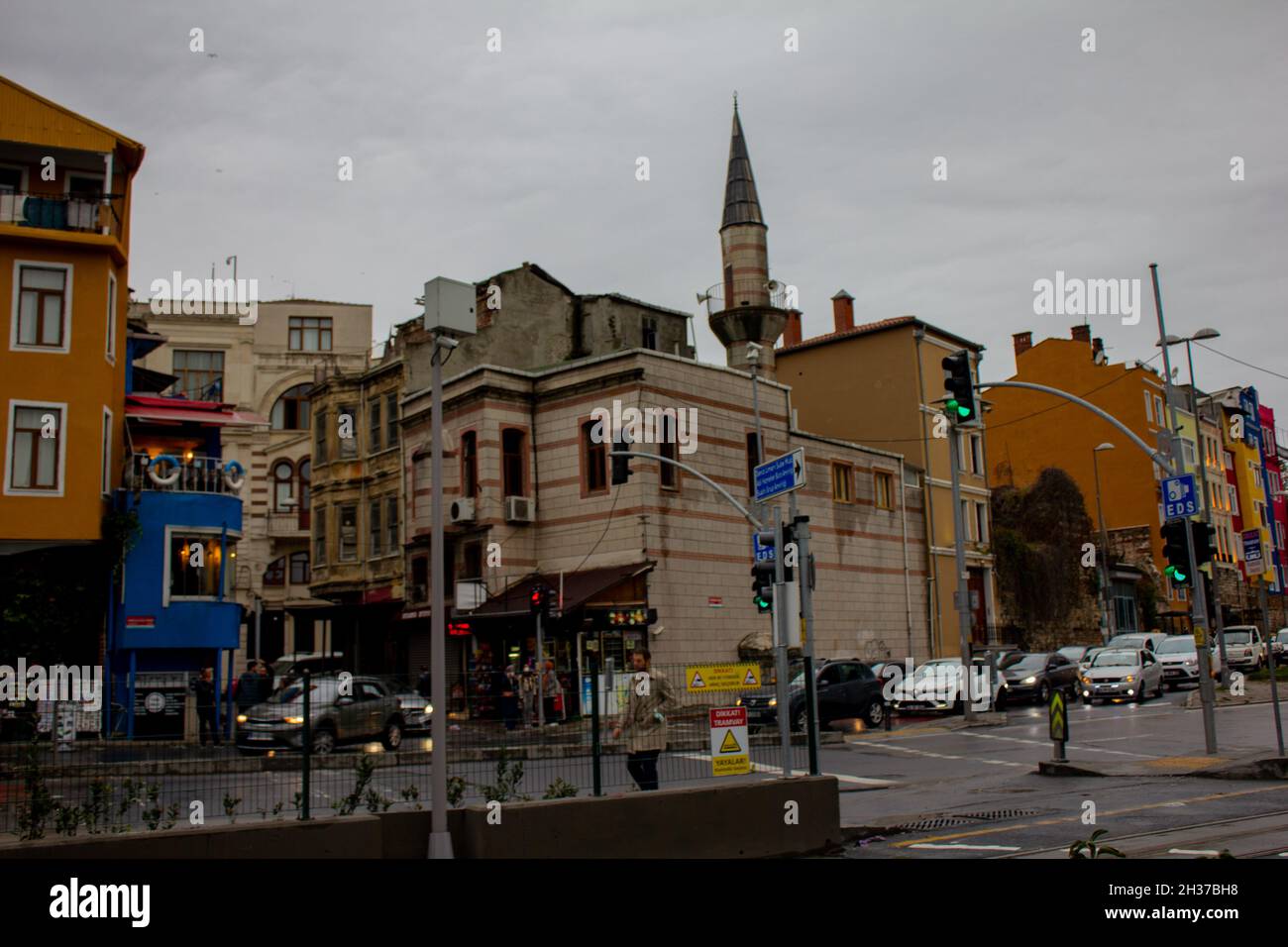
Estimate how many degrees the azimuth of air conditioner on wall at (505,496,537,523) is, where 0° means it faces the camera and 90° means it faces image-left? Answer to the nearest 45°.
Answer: approximately 45°

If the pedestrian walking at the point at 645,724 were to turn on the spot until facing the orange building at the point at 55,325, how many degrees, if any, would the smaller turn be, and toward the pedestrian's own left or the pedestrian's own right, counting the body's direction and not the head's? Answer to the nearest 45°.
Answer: approximately 90° to the pedestrian's own right

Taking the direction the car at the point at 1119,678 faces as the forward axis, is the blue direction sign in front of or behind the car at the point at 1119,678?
in front
